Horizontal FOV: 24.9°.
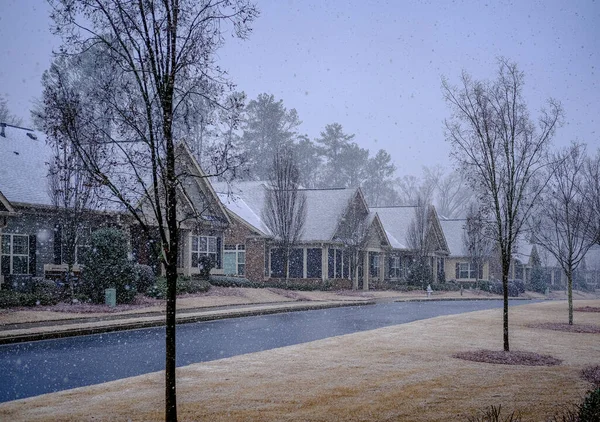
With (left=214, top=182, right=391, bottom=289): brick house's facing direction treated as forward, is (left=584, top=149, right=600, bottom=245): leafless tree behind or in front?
in front

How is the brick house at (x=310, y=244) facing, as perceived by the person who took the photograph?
facing the viewer and to the right of the viewer

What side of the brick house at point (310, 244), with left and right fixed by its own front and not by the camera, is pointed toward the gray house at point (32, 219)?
right

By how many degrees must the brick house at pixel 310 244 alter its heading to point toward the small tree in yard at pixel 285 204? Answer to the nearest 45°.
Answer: approximately 45° to its right

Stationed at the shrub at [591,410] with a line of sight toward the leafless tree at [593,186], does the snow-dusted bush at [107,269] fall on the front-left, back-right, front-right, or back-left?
front-left

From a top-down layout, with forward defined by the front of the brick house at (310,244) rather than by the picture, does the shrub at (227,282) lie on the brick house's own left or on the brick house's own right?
on the brick house's own right

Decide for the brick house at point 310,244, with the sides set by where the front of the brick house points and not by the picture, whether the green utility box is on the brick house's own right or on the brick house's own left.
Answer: on the brick house's own right

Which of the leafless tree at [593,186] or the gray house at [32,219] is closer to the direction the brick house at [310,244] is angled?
the leafless tree

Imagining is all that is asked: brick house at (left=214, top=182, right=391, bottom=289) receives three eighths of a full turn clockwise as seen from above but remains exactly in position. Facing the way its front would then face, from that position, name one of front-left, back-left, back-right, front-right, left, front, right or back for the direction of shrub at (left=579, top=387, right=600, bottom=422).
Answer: left
